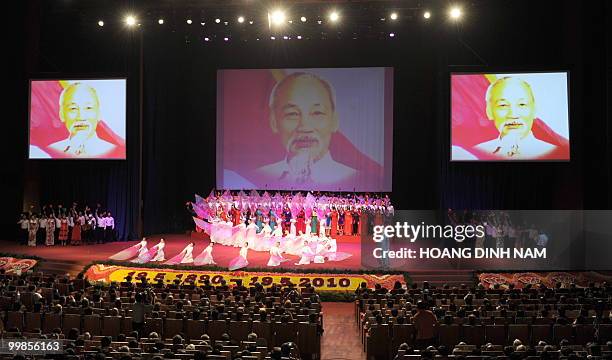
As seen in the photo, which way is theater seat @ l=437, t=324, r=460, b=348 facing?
away from the camera

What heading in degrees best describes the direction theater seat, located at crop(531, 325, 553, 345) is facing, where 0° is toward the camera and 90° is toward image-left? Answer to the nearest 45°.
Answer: approximately 180°

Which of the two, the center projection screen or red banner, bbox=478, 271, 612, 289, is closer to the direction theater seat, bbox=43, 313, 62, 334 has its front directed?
the center projection screen

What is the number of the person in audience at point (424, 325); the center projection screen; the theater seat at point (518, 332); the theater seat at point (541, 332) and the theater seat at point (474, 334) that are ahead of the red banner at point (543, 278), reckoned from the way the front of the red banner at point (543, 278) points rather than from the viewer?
4

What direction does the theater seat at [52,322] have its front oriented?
away from the camera

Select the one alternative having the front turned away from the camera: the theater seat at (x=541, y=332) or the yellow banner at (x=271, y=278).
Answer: the theater seat

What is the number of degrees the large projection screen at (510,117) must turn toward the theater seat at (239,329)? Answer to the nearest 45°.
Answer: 0° — it already faces it
